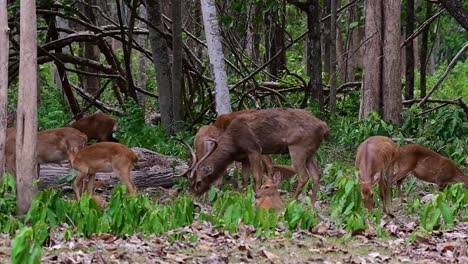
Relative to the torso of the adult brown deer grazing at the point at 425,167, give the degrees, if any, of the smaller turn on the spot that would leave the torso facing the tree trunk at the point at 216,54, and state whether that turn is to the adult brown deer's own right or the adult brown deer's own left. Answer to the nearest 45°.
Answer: approximately 180°

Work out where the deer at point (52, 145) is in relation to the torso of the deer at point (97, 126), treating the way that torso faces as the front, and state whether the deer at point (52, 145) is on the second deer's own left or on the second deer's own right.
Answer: on the second deer's own left

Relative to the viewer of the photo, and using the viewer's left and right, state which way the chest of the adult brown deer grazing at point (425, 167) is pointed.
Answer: facing to the right of the viewer

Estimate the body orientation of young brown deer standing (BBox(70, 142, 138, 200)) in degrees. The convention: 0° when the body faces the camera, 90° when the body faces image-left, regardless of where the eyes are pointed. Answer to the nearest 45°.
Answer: approximately 90°

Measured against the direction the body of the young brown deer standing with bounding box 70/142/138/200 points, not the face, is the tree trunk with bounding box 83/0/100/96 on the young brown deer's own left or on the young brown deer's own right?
on the young brown deer's own right

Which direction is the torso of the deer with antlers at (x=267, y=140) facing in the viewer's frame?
to the viewer's left

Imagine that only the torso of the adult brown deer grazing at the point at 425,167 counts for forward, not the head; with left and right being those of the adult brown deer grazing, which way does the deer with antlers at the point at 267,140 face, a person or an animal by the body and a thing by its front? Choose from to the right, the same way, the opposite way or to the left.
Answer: the opposite way

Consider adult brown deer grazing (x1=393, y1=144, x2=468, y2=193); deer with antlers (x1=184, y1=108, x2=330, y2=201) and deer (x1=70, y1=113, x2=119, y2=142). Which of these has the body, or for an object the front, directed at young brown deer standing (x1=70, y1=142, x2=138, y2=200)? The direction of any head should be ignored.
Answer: the deer with antlers

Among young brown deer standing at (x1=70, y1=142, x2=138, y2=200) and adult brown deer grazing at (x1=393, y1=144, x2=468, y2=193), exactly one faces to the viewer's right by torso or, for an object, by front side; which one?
adult brown deer grazing at (x1=393, y1=144, x2=468, y2=193)
